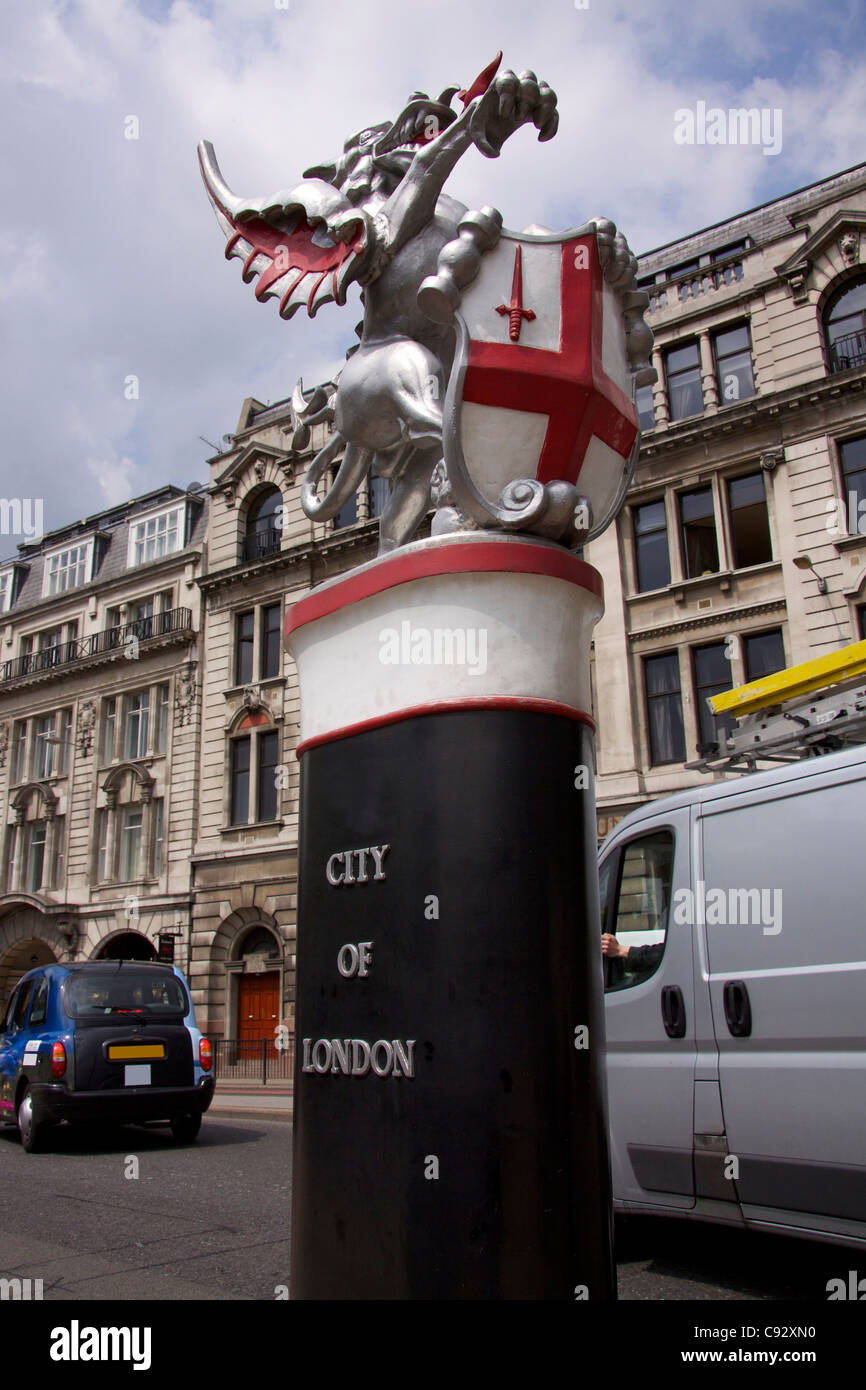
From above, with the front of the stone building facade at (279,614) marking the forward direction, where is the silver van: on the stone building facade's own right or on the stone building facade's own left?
on the stone building facade's own left

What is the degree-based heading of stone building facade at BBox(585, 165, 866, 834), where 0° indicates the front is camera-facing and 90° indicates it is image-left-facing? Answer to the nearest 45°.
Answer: approximately 45°

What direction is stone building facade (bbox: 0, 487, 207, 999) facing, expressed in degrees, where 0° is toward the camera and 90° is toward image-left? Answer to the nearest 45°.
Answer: approximately 45°

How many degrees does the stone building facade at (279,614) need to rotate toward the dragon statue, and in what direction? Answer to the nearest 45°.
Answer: approximately 45° to its left

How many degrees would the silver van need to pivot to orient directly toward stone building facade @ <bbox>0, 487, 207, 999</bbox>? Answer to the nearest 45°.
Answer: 0° — it already faces it

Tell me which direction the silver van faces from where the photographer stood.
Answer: facing away from the viewer and to the left of the viewer

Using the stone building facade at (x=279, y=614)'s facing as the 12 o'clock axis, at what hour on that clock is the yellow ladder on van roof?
The yellow ladder on van roof is roughly at 10 o'clock from the stone building facade.

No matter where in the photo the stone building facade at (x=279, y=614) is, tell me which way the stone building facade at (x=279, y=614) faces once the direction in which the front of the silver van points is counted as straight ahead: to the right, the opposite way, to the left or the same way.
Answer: to the left

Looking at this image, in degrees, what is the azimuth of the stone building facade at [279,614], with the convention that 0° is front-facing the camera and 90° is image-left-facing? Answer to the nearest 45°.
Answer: approximately 45°

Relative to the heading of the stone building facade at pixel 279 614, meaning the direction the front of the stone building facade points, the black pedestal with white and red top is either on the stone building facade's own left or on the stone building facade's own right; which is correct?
on the stone building facade's own left
